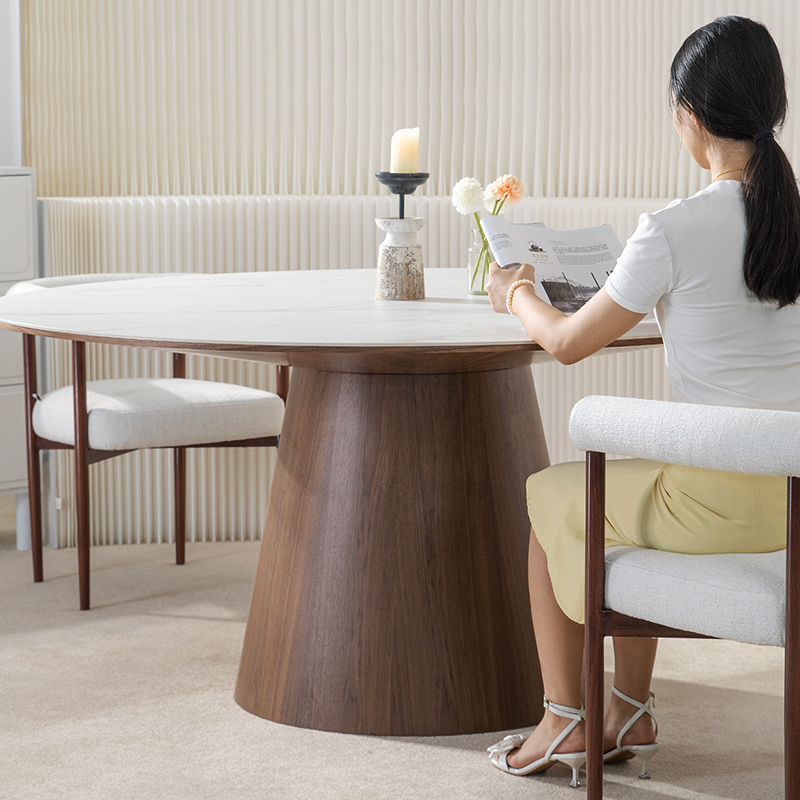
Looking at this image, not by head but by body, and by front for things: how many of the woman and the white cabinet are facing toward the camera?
1

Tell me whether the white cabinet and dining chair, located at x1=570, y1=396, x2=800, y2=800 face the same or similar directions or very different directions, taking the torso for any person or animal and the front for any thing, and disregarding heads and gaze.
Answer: very different directions

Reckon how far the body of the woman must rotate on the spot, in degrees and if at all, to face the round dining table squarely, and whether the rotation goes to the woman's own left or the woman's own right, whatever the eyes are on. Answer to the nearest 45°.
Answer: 0° — they already face it

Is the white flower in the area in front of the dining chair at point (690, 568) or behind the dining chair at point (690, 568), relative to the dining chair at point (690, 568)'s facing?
in front

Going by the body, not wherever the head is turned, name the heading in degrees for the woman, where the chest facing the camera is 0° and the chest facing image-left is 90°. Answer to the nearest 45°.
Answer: approximately 135°

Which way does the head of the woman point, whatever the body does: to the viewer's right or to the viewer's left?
to the viewer's left

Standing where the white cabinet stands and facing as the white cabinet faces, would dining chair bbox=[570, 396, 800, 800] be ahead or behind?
ahead

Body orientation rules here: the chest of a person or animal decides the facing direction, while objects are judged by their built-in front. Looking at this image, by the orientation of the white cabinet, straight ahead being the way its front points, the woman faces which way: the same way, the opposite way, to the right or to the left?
the opposite way

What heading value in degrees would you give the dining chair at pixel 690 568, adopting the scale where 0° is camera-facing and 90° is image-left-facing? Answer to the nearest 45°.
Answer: approximately 135°
